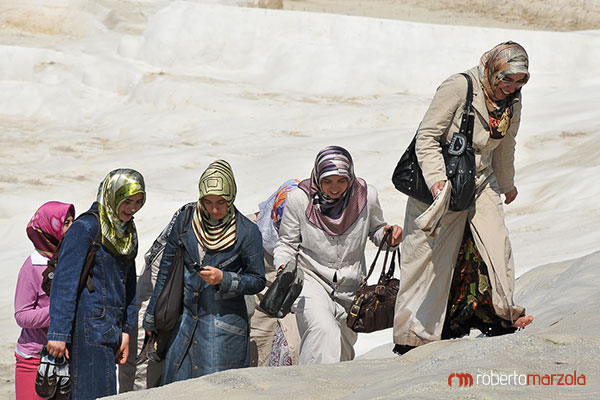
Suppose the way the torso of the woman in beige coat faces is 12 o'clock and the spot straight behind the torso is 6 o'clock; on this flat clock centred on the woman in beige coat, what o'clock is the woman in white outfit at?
The woman in white outfit is roughly at 5 o'clock from the woman in beige coat.

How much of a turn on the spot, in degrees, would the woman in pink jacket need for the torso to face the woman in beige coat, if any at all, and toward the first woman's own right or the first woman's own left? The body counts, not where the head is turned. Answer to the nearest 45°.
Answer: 0° — they already face them

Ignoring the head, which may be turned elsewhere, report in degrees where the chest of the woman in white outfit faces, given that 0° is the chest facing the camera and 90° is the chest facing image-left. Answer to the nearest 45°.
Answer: approximately 0°

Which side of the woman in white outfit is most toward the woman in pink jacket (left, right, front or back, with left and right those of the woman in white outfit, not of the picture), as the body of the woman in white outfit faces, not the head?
right

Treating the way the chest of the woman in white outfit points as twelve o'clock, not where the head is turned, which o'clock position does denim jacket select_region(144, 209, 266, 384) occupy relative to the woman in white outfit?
The denim jacket is roughly at 2 o'clock from the woman in white outfit.

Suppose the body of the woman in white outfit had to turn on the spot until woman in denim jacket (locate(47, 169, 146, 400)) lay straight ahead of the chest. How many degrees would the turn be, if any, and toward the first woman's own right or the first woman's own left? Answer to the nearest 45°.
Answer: approximately 45° to the first woman's own right

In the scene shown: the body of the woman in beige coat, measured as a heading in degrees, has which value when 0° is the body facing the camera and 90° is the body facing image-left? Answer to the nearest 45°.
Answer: approximately 315°
